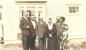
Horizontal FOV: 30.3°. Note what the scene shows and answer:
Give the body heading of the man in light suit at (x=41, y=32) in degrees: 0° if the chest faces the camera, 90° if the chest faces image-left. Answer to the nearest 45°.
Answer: approximately 0°

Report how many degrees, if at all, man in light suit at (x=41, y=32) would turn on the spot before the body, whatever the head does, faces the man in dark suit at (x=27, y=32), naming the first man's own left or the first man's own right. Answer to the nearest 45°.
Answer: approximately 135° to the first man's own right
